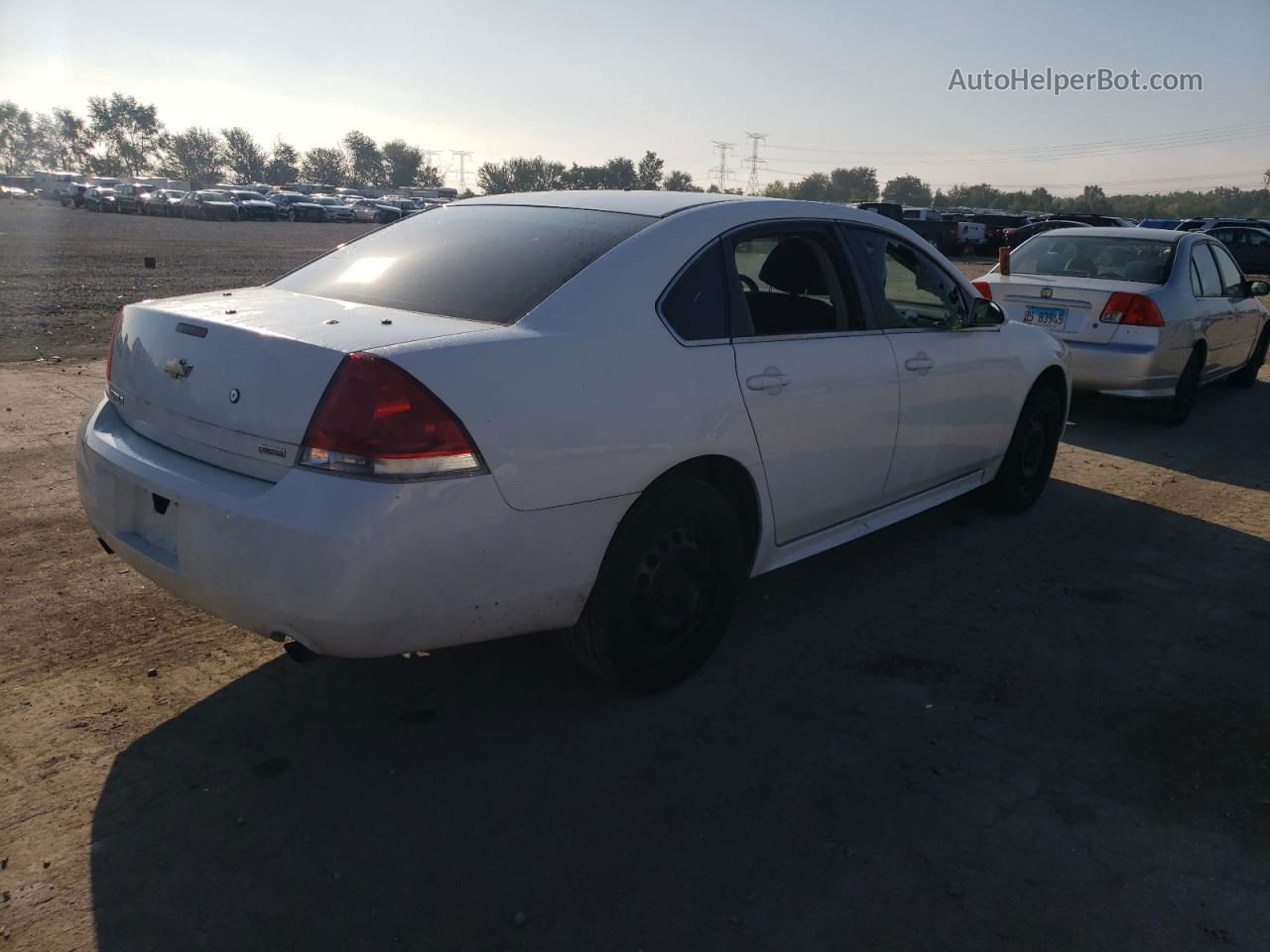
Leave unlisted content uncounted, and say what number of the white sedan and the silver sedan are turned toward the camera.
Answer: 0

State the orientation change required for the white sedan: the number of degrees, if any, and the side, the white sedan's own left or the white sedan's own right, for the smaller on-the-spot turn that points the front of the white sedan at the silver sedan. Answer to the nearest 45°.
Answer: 0° — it already faces it

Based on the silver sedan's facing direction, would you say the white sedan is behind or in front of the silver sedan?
behind

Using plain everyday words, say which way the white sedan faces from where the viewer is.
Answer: facing away from the viewer and to the right of the viewer

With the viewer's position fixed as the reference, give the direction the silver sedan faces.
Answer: facing away from the viewer and to the right of the viewer
